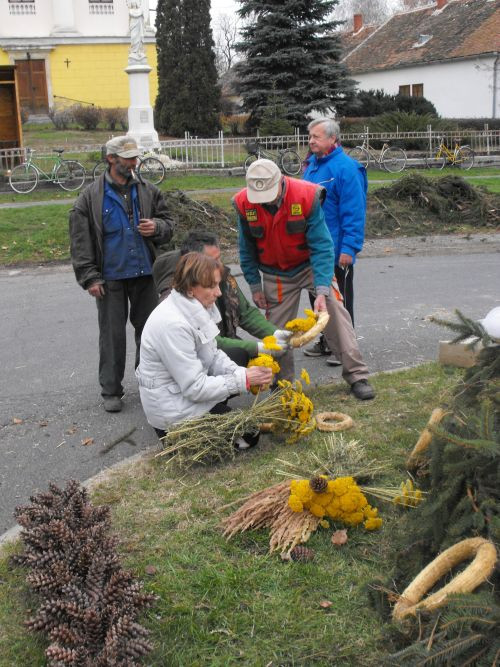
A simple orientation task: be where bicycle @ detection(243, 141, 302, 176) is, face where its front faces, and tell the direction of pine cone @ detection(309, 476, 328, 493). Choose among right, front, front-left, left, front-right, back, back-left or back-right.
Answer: left

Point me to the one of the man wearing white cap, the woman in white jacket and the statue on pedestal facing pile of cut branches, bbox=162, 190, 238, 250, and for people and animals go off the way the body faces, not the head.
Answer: the statue on pedestal

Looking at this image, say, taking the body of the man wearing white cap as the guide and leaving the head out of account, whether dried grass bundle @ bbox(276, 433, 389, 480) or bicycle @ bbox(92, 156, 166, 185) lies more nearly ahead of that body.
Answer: the dried grass bundle

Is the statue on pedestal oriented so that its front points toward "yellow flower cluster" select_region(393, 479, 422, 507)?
yes

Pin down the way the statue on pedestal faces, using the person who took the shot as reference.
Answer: facing the viewer

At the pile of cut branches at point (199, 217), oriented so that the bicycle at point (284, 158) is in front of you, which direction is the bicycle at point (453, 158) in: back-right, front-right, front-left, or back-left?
front-right

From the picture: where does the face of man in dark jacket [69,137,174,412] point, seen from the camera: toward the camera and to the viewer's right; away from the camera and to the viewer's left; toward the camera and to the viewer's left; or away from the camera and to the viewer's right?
toward the camera and to the viewer's right

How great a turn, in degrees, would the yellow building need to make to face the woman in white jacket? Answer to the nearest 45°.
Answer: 0° — it already faces them

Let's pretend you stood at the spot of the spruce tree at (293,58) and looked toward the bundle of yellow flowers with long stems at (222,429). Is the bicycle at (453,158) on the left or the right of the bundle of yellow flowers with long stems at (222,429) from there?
left
